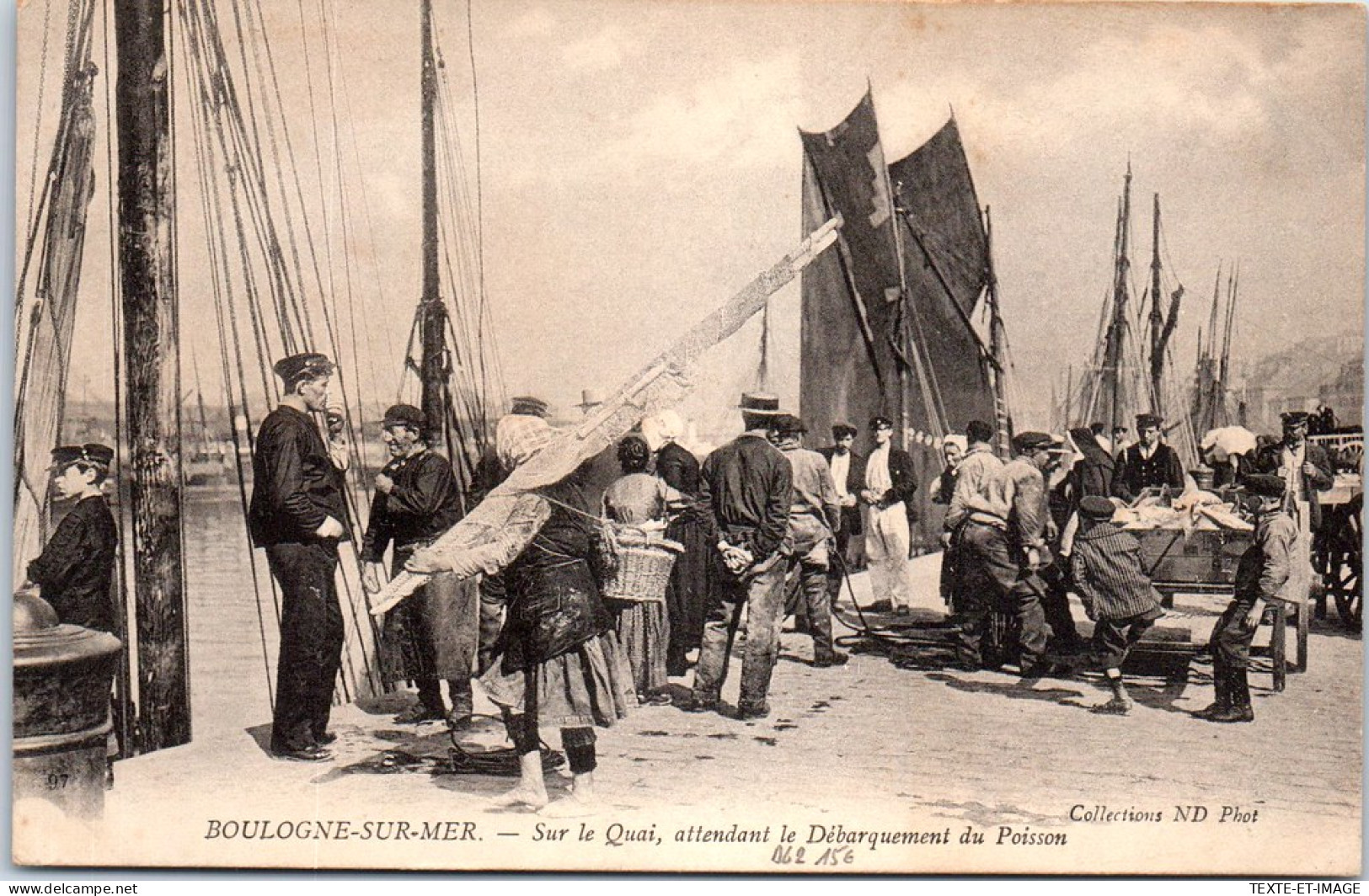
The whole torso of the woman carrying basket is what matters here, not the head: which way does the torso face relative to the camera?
away from the camera

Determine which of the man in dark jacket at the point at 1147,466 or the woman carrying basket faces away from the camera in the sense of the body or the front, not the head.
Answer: the woman carrying basket

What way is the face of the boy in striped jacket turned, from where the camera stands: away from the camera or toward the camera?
away from the camera

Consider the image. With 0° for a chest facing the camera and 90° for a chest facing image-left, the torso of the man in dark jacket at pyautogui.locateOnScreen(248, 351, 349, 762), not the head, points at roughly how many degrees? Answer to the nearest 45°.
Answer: approximately 270°

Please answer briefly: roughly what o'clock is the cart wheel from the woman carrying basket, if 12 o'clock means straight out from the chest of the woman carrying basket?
The cart wheel is roughly at 3 o'clock from the woman carrying basket.

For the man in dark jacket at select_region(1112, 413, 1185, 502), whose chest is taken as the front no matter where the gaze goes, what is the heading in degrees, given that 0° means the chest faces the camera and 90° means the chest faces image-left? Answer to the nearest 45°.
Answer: approximately 0°

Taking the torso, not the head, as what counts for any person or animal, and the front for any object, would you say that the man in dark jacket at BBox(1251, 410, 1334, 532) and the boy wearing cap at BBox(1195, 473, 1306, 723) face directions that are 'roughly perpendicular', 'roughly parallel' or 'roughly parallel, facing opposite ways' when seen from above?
roughly perpendicular

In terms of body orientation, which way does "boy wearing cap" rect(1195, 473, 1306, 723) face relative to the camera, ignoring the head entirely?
to the viewer's left

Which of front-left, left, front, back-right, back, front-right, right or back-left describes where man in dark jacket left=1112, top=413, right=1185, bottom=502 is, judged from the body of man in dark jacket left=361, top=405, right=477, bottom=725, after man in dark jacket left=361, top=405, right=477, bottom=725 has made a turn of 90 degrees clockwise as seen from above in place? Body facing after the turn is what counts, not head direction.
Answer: back-right
